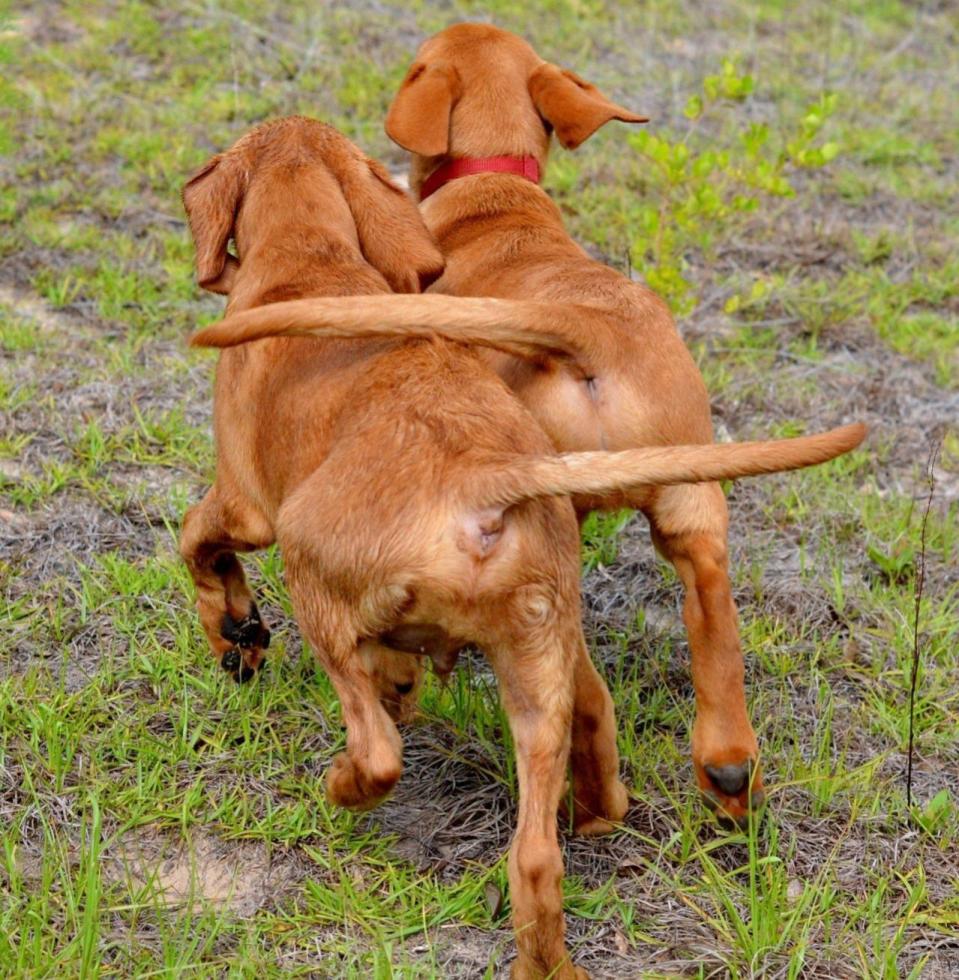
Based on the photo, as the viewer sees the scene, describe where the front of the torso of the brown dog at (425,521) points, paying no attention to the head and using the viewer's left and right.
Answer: facing away from the viewer and to the left of the viewer
